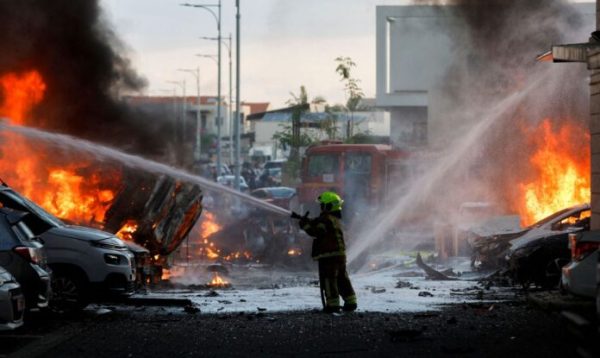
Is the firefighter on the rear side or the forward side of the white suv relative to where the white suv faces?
on the forward side

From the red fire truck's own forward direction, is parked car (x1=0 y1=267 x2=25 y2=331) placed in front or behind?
in front

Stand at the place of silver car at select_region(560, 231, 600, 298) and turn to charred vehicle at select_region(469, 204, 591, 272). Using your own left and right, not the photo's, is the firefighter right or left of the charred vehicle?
left

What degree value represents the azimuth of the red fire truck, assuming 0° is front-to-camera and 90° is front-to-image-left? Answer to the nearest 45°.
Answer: approximately 45°

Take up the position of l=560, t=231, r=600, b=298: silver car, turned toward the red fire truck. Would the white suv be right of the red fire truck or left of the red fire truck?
left

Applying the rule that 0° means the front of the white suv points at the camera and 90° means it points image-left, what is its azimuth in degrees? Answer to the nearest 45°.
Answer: approximately 315°

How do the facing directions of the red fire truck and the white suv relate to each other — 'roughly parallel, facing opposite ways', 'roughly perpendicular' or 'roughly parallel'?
roughly perpendicular

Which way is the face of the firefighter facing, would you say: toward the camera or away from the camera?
away from the camera

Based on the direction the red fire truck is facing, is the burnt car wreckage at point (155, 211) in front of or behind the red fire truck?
in front

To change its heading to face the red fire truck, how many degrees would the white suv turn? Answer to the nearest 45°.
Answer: approximately 90° to its left
